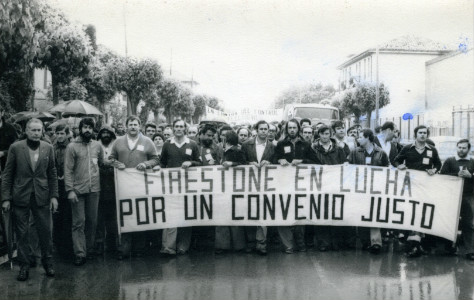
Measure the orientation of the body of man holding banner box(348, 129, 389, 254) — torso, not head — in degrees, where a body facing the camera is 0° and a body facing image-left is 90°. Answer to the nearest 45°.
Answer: approximately 0°

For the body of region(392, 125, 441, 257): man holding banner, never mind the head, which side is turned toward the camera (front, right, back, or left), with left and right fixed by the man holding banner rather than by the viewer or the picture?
front

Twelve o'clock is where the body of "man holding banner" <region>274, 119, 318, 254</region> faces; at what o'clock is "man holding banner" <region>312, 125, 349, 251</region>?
"man holding banner" <region>312, 125, 349, 251</region> is roughly at 8 o'clock from "man holding banner" <region>274, 119, 318, 254</region>.

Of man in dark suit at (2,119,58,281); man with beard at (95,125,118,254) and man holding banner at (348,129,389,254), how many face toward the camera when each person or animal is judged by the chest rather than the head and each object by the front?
3

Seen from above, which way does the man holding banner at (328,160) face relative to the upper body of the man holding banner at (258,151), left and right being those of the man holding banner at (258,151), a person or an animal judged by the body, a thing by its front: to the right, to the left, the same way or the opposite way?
the same way

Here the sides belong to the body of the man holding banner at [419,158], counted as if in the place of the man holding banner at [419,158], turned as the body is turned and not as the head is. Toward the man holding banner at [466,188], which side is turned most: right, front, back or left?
left

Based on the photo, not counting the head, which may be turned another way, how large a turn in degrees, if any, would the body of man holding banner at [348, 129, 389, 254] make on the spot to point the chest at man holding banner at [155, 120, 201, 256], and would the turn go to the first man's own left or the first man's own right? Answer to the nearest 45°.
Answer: approximately 45° to the first man's own right

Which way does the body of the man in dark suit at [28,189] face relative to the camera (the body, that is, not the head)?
toward the camera

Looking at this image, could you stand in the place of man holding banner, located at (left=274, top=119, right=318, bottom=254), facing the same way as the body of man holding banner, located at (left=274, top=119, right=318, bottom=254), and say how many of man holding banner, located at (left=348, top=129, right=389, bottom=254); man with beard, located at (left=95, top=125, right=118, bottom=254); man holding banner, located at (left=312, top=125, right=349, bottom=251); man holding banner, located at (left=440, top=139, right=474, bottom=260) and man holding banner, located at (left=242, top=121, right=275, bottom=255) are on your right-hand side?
2

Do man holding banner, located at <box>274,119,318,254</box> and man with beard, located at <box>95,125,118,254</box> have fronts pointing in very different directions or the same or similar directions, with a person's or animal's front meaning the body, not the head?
same or similar directions

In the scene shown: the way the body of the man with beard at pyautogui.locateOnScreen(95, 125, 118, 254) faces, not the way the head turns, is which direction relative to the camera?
toward the camera

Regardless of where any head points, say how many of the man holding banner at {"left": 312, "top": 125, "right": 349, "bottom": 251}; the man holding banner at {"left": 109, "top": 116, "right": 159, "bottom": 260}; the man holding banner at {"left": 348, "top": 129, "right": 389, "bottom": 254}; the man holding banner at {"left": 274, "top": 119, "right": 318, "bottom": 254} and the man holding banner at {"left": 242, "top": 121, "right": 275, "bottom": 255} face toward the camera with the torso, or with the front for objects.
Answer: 5

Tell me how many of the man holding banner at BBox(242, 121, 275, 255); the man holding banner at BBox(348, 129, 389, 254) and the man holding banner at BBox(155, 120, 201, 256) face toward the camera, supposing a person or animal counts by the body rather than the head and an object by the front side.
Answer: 3

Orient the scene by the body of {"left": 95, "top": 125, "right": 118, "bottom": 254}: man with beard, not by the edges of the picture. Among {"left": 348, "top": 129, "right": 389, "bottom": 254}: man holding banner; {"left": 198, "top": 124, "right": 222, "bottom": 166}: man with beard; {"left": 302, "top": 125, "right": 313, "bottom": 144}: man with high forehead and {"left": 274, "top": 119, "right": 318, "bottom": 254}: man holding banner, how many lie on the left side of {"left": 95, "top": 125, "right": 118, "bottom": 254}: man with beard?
4

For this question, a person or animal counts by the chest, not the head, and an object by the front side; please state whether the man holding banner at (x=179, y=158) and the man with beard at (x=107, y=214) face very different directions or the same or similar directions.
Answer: same or similar directions

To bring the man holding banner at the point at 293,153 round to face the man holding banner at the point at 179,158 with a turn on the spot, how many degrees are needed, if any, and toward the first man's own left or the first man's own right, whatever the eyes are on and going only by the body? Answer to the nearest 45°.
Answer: approximately 90° to the first man's own right

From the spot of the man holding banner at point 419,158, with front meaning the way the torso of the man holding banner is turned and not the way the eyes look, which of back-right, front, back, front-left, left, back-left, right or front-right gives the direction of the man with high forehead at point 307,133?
right

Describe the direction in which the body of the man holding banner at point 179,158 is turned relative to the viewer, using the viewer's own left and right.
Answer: facing the viewer

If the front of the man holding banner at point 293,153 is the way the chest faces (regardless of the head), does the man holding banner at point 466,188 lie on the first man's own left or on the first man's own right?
on the first man's own left

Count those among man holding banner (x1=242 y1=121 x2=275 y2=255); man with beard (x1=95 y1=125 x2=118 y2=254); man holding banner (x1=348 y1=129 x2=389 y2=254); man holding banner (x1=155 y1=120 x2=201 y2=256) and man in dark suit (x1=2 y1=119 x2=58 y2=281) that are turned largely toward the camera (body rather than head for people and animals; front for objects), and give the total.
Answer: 5
